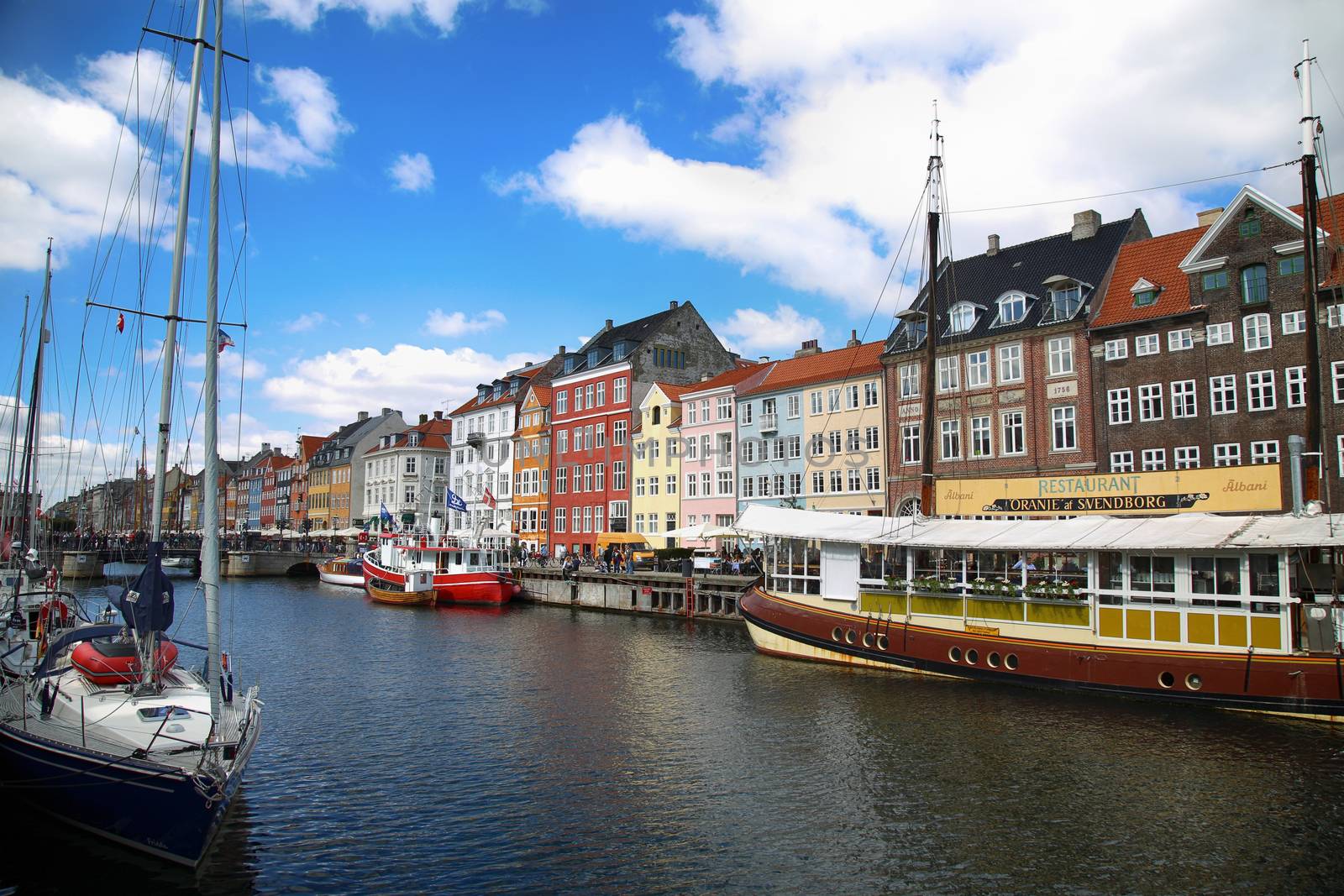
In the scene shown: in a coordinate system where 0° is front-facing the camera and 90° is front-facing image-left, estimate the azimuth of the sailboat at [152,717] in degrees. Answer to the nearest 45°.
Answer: approximately 315°

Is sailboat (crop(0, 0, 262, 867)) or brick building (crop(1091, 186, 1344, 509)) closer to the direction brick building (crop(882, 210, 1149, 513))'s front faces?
the sailboat

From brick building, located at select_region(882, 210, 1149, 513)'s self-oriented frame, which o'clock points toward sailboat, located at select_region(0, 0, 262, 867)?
The sailboat is roughly at 11 o'clock from the brick building.

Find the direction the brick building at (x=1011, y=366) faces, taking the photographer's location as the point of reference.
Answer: facing the viewer and to the left of the viewer

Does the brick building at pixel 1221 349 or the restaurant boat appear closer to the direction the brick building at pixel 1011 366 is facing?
the restaurant boat

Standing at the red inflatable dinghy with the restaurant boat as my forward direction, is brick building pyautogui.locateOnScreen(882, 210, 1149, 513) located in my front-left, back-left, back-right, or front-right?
front-left

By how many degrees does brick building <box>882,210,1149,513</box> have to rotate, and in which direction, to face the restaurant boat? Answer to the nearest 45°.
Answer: approximately 45° to its left

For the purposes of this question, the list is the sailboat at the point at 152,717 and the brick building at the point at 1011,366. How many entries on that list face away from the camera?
0
